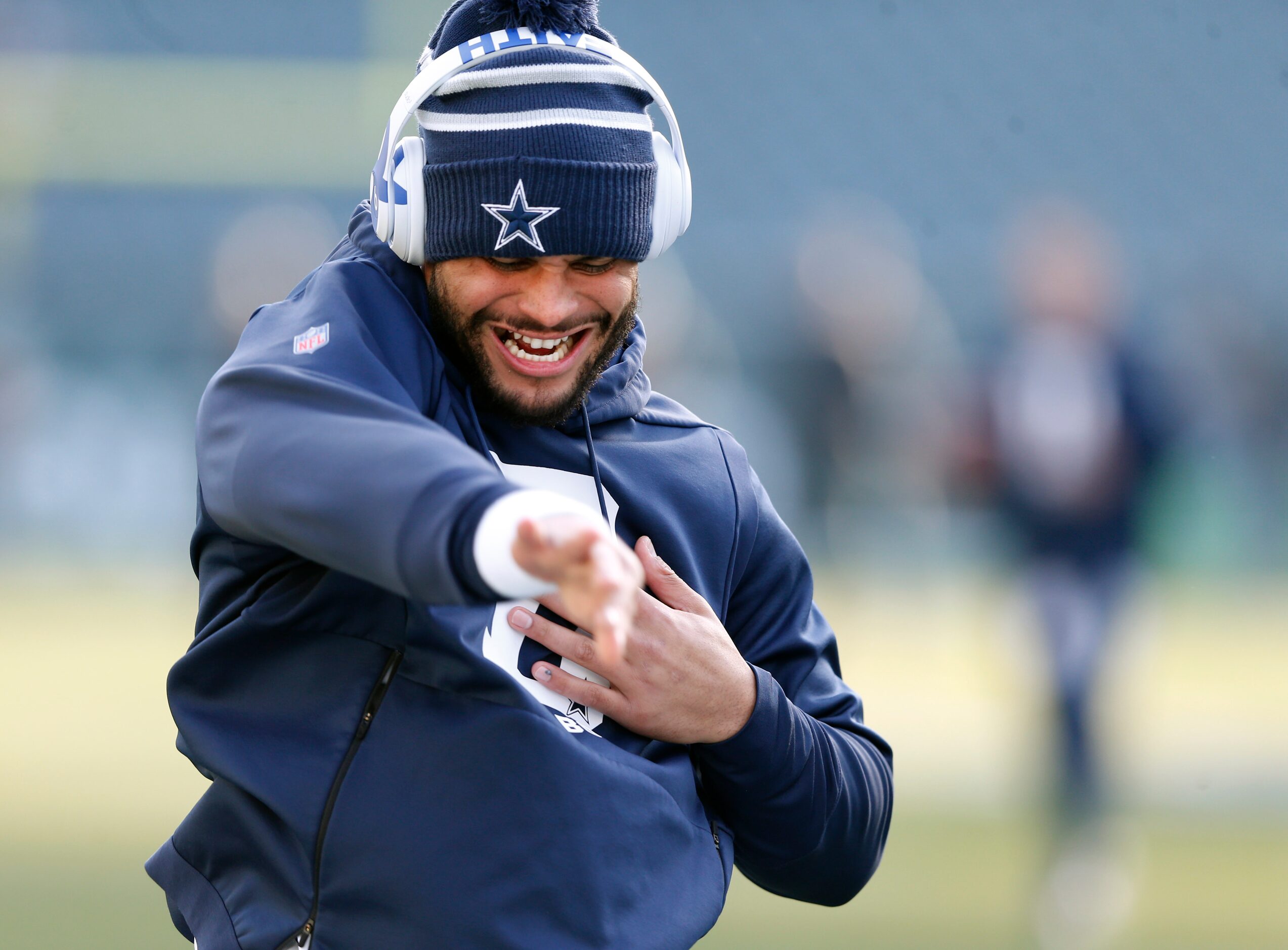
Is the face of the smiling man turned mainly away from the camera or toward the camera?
toward the camera

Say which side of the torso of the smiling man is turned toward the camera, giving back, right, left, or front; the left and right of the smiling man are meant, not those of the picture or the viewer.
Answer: front

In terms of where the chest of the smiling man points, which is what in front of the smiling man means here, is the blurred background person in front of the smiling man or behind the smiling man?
behind
